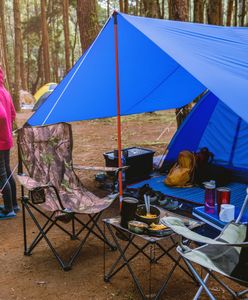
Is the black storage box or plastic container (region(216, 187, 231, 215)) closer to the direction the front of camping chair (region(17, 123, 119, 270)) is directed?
the plastic container

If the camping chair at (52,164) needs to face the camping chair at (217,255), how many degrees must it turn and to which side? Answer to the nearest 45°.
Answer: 0° — it already faces it

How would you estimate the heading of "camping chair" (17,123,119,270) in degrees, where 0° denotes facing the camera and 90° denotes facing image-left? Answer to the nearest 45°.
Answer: approximately 315°

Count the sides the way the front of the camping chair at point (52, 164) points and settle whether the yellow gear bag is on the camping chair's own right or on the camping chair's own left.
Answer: on the camping chair's own left

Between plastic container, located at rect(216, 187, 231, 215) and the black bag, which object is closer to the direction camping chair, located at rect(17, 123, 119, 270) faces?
the plastic container

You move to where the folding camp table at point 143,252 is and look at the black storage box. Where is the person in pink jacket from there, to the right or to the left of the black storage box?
left

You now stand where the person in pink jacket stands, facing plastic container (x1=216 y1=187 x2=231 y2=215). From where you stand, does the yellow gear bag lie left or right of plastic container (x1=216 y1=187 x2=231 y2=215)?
left
